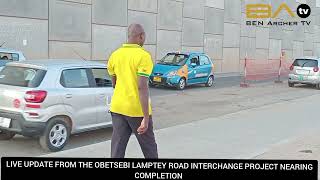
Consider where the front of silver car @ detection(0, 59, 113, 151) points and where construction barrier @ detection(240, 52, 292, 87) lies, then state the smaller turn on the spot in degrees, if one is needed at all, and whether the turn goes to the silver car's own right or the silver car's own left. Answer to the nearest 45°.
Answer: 0° — it already faces it

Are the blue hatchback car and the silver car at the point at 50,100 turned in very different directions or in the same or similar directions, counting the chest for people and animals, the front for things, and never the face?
very different directions

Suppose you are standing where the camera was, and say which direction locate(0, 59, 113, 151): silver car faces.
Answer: facing away from the viewer and to the right of the viewer

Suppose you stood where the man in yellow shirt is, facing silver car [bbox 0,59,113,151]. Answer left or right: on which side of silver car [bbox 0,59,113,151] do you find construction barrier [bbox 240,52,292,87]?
right

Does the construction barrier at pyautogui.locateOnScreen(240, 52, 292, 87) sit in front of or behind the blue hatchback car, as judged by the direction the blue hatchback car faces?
behind

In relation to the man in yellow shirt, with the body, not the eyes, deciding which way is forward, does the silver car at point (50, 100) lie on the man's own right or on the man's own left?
on the man's own left
